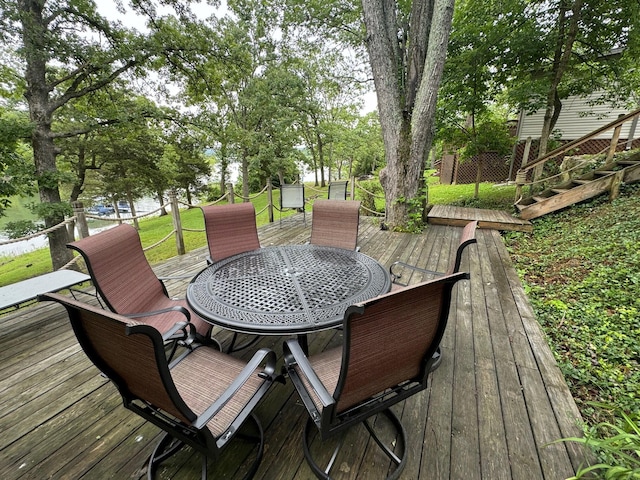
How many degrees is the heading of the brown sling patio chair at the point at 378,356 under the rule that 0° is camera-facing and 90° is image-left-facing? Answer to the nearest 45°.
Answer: approximately 135°

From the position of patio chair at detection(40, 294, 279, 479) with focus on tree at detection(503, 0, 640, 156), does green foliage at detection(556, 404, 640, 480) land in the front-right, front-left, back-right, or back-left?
front-right

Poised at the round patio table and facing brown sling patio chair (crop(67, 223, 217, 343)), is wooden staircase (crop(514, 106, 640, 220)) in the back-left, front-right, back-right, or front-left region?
back-right

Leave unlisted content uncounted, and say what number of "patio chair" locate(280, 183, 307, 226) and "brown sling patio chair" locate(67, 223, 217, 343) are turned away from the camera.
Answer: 1

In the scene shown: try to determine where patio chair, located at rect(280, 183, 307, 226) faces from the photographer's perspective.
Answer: facing away from the viewer

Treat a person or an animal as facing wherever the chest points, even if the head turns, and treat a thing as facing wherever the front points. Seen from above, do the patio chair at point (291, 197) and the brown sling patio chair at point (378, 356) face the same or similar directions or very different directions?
same or similar directions

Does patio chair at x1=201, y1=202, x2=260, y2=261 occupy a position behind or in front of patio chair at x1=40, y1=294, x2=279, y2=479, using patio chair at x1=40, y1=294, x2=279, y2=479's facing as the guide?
in front

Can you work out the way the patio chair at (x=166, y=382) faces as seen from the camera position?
facing away from the viewer and to the right of the viewer

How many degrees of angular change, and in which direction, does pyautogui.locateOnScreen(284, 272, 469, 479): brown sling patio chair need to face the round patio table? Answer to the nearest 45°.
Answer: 0° — it already faces it

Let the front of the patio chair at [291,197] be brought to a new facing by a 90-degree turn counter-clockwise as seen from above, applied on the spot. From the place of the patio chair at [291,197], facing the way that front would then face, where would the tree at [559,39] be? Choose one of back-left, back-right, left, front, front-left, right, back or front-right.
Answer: back

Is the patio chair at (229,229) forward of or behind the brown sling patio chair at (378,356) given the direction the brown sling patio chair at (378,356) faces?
forward

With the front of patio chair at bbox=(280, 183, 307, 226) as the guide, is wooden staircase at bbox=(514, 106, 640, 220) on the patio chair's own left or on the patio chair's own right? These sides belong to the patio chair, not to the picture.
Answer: on the patio chair's own right

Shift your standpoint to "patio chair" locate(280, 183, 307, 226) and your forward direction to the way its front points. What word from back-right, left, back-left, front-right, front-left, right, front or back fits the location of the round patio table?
back

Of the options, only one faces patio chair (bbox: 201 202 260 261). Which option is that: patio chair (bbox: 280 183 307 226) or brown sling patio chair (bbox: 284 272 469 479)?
the brown sling patio chair

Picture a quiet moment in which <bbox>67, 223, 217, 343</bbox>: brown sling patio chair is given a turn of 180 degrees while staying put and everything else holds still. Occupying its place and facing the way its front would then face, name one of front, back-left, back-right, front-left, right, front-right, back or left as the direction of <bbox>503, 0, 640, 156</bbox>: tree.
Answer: back-right

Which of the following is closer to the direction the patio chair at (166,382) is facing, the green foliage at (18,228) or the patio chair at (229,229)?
the patio chair

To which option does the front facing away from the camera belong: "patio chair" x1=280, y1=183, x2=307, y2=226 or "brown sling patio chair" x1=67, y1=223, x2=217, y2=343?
the patio chair
